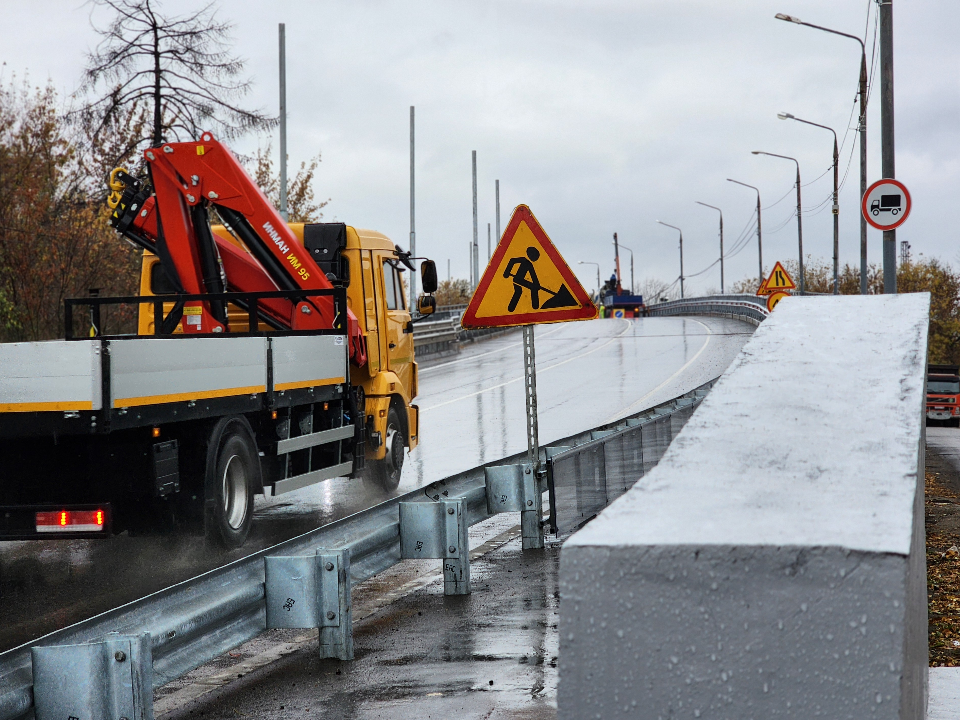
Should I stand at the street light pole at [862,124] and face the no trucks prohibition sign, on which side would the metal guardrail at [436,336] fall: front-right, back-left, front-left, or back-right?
back-right

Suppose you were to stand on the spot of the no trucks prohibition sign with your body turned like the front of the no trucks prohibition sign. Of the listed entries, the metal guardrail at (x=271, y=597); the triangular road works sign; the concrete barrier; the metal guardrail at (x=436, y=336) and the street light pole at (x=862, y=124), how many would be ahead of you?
3

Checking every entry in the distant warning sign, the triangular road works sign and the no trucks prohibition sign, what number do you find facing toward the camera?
3

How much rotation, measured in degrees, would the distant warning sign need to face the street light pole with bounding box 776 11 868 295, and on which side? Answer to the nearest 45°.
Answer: approximately 45° to its left

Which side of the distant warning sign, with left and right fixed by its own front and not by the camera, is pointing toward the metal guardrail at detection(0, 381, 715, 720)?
front

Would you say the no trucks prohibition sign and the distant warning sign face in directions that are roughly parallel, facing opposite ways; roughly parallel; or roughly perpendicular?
roughly parallel

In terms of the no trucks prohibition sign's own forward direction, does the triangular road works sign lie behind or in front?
in front

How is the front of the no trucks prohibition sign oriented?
toward the camera

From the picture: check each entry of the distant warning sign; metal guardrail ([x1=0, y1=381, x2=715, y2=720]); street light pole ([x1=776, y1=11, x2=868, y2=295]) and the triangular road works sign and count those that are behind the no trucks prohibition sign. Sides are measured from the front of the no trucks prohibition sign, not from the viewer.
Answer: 2

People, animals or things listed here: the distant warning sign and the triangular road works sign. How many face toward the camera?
2

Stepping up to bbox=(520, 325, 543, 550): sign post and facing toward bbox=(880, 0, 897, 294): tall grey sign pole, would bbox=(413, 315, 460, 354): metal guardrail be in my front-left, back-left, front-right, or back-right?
front-left

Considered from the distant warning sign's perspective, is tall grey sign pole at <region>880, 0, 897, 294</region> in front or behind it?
in front

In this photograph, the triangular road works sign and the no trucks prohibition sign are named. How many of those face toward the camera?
2

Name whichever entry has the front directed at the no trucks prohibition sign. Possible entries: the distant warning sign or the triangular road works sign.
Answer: the distant warning sign

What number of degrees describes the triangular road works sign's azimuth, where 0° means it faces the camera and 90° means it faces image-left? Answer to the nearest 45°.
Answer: approximately 0°

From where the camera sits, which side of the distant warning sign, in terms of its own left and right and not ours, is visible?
front

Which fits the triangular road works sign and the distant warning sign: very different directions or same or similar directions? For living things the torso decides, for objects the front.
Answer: same or similar directions

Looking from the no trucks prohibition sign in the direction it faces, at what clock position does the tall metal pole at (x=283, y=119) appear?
The tall metal pole is roughly at 4 o'clock from the no trucks prohibition sign.

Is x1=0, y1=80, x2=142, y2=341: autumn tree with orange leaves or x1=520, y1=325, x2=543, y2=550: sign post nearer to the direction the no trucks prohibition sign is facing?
the sign post
